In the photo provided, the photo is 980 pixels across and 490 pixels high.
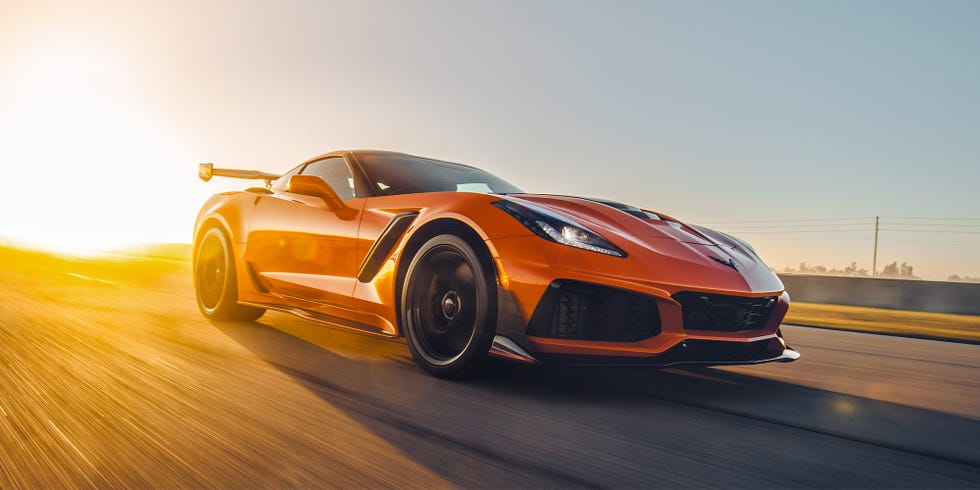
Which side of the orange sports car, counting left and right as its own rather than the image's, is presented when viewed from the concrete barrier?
left

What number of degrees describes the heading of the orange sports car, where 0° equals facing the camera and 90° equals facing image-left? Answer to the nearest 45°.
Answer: approximately 315°
